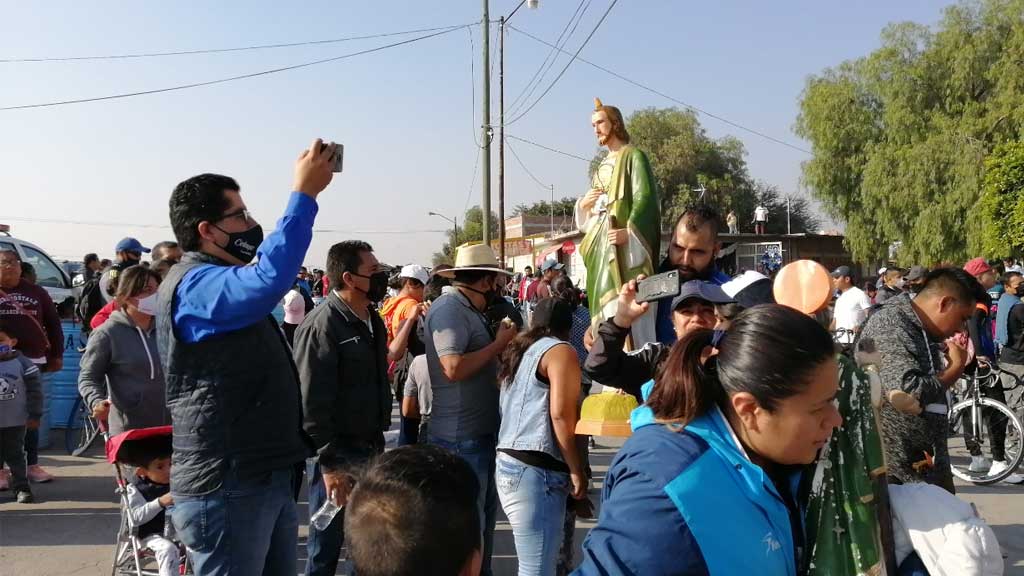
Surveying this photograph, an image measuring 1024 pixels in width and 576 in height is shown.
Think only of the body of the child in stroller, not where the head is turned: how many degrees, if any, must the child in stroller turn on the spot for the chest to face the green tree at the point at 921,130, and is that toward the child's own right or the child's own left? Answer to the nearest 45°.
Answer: approximately 90° to the child's own left

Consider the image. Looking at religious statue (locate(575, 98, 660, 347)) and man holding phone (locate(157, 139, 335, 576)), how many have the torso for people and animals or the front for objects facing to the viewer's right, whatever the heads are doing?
1

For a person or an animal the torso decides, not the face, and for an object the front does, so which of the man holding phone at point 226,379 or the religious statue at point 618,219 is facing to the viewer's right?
the man holding phone

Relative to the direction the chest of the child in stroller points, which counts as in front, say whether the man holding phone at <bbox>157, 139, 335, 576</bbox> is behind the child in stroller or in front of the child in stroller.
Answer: in front

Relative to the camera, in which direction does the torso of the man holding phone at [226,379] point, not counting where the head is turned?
to the viewer's right

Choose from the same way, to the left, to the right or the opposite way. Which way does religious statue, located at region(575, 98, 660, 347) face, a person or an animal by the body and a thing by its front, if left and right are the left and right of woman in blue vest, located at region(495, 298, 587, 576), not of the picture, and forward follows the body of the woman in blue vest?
the opposite way

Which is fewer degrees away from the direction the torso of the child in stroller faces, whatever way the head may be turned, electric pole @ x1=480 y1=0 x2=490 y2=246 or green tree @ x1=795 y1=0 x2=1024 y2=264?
the green tree

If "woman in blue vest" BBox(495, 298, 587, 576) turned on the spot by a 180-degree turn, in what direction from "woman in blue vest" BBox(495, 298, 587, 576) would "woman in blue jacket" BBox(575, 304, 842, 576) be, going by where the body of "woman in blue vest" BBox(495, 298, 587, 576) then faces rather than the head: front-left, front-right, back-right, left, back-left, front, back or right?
front-left

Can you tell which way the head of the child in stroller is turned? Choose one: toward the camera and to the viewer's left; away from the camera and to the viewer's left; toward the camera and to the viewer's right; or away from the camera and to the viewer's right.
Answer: toward the camera and to the viewer's right

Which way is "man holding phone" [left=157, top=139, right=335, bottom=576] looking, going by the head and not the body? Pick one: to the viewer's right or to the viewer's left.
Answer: to the viewer's right

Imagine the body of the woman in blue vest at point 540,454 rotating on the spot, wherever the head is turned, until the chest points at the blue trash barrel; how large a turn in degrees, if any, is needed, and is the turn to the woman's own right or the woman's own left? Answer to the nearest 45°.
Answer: approximately 90° to the woman's own left

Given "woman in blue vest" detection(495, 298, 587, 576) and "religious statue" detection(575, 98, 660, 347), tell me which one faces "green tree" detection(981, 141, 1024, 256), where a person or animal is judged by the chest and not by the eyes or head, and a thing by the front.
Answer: the woman in blue vest

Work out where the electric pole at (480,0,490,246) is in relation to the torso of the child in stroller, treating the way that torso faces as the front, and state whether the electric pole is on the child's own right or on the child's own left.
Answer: on the child's own left

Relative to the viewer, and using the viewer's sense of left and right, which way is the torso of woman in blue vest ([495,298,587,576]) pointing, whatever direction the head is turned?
facing away from the viewer and to the right of the viewer
